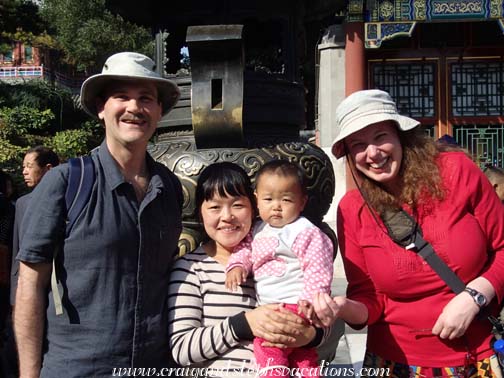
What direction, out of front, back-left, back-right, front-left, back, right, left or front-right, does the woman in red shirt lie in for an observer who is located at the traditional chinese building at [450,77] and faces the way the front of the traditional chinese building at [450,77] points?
front

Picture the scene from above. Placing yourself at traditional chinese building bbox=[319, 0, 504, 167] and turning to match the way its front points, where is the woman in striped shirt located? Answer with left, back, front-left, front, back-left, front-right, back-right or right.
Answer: front

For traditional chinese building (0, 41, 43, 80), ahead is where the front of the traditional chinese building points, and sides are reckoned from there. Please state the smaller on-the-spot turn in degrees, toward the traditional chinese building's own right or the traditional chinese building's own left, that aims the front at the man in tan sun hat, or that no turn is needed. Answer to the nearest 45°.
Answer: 0° — it already faces them

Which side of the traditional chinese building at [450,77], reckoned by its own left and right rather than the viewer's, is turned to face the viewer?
front

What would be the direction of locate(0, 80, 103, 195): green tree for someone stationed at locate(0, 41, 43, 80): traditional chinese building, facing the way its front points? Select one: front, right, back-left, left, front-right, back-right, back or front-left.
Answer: front

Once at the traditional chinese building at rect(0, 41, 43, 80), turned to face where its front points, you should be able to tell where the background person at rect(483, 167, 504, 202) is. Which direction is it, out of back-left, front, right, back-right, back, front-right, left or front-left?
front

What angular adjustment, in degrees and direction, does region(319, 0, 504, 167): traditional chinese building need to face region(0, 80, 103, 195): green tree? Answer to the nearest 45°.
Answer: approximately 90° to its right

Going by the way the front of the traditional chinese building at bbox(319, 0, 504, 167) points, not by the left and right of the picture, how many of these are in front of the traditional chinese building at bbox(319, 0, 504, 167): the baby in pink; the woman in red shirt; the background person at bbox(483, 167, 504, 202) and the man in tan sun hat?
4

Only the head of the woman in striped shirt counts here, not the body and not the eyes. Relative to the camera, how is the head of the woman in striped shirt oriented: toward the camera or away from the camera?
toward the camera

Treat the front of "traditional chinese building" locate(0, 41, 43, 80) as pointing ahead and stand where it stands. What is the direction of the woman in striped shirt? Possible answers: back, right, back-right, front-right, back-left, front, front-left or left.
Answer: front

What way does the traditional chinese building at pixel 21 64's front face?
toward the camera

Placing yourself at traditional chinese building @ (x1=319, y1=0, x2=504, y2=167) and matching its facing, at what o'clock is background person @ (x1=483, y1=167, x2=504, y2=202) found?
The background person is roughly at 12 o'clock from the traditional chinese building.

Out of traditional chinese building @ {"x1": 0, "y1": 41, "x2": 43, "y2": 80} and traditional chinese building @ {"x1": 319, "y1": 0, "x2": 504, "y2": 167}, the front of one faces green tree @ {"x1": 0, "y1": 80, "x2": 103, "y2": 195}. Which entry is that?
traditional chinese building @ {"x1": 0, "y1": 41, "x2": 43, "y2": 80}

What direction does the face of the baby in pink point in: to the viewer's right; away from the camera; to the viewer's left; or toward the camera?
toward the camera

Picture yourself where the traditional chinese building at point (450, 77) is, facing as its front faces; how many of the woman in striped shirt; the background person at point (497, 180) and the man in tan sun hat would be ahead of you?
3

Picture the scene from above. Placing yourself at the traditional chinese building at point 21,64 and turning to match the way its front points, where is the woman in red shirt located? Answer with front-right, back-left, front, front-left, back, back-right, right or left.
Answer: front

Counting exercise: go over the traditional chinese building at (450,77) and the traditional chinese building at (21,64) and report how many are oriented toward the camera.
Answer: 2

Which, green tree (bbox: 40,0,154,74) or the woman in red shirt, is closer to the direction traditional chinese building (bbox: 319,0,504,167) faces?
the woman in red shirt

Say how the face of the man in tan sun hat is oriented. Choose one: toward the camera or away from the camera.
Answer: toward the camera
